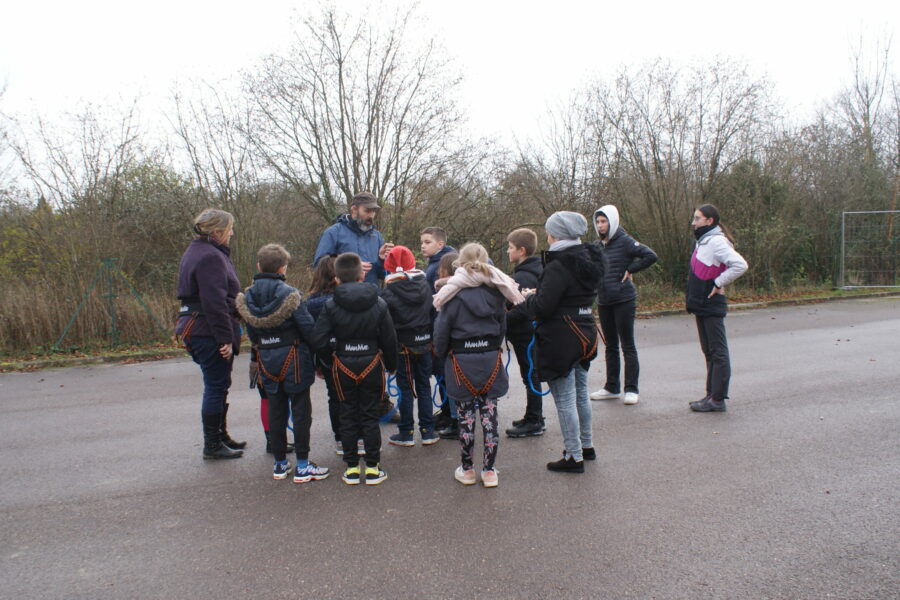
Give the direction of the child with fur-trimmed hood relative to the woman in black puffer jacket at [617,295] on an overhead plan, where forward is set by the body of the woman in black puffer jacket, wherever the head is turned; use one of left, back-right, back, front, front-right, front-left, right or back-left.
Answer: front

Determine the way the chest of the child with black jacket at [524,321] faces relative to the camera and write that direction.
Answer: to the viewer's left

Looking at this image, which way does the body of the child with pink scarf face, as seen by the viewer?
away from the camera

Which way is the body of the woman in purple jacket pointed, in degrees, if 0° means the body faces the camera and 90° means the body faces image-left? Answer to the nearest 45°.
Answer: approximately 270°

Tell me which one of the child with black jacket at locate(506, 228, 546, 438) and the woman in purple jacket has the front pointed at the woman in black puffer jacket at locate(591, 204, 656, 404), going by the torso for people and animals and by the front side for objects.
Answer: the woman in purple jacket

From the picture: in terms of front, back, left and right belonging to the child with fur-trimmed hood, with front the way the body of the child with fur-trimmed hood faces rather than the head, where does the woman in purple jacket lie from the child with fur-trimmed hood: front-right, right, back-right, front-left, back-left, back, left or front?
left

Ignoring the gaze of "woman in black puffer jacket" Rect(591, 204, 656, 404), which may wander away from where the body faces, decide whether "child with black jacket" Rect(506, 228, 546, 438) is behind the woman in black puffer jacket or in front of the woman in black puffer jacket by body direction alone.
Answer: in front

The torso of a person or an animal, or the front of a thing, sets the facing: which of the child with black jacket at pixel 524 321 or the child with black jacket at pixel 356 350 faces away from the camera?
the child with black jacket at pixel 356 350

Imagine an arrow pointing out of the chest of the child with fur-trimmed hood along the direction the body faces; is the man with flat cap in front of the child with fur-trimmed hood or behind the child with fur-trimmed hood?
in front

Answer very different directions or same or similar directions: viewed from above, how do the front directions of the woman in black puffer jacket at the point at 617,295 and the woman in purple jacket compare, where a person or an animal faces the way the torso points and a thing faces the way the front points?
very different directions

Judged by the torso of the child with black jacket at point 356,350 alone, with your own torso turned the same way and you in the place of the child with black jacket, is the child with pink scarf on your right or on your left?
on your right

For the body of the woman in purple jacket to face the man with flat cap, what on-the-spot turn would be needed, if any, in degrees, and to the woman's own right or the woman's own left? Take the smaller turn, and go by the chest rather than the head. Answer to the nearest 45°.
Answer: approximately 45° to the woman's own left

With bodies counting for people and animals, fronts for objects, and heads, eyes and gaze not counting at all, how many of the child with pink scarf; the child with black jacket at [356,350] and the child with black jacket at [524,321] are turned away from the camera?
2

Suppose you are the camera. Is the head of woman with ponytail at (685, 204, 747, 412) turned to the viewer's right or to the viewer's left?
to the viewer's left

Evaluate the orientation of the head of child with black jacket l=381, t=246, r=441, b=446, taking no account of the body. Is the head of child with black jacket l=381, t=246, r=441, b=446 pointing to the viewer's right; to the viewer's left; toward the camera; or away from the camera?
away from the camera
